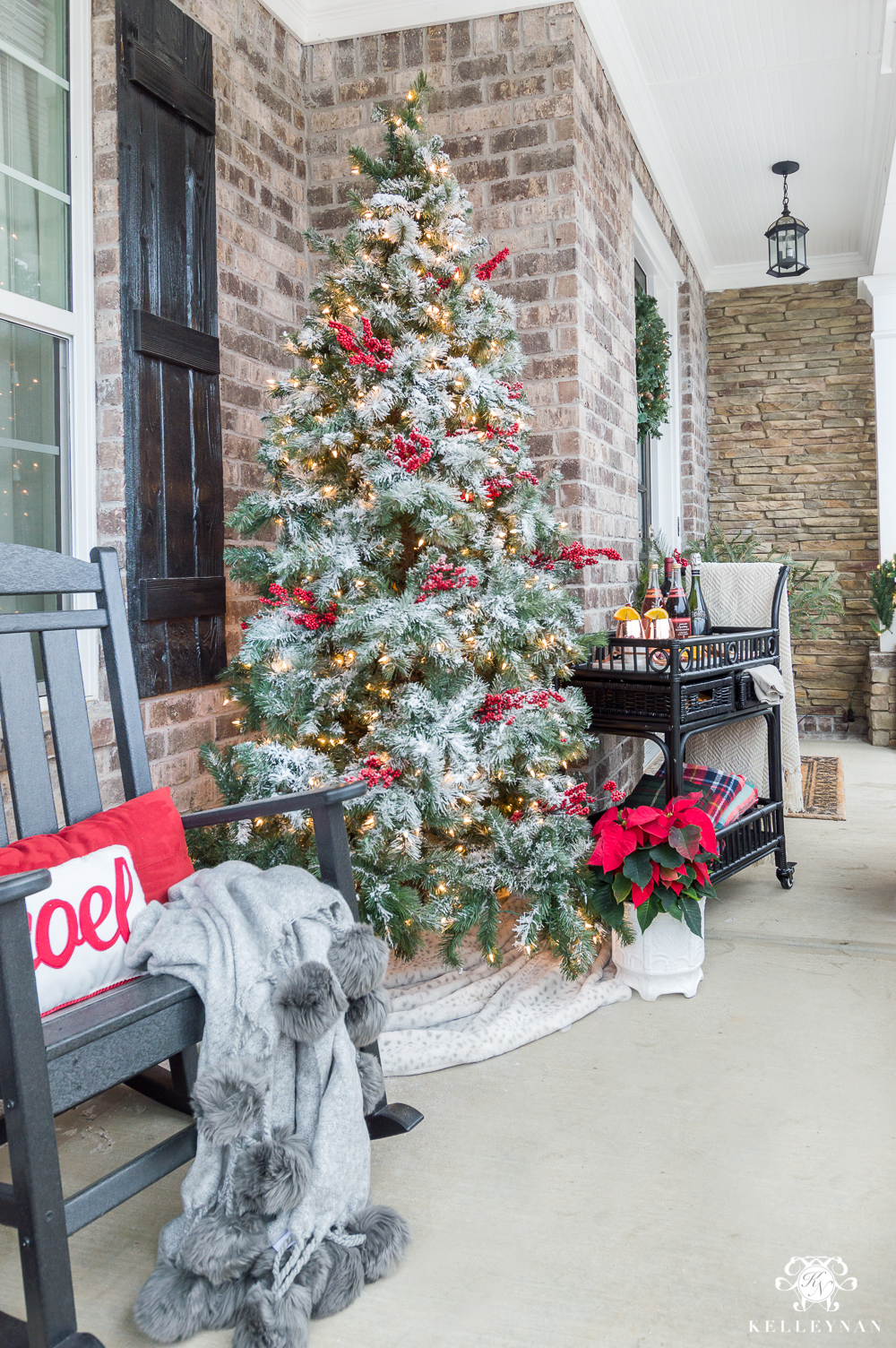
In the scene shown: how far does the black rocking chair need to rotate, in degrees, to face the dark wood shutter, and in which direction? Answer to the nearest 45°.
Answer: approximately 135° to its left

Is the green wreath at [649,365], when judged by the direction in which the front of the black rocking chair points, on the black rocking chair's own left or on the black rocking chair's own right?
on the black rocking chair's own left

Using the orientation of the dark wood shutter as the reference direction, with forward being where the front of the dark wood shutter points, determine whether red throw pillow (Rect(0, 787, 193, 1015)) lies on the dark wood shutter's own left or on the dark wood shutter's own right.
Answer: on the dark wood shutter's own right

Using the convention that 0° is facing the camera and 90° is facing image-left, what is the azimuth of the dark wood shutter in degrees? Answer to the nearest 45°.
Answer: approximately 315°

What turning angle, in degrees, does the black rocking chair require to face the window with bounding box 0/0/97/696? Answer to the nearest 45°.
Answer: approximately 135° to its left

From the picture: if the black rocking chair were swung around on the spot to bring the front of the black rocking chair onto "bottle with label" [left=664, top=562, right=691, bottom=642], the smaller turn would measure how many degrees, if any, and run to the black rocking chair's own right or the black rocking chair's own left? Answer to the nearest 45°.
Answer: approximately 90° to the black rocking chair's own left

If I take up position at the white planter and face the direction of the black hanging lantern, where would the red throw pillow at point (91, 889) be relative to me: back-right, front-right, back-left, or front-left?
back-left

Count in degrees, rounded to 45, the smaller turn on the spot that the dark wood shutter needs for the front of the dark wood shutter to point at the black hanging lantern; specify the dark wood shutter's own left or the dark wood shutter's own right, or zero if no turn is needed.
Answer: approximately 90° to the dark wood shutter's own left

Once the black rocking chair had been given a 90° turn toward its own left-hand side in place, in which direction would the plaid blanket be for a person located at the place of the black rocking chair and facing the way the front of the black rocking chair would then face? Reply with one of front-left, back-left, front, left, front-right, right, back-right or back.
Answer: front

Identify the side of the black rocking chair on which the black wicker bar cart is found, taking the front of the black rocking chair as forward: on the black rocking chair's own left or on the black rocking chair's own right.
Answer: on the black rocking chair's own left

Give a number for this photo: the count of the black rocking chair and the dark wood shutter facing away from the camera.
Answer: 0
